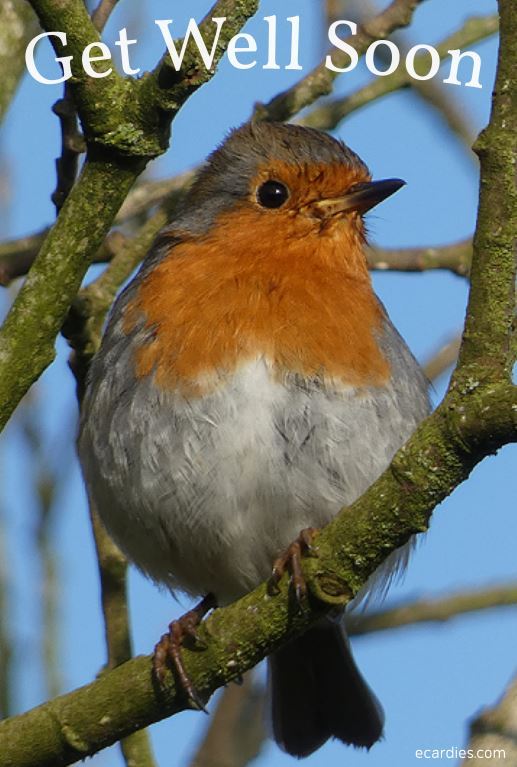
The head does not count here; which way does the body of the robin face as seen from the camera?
toward the camera

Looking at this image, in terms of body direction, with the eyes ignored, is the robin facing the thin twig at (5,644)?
no

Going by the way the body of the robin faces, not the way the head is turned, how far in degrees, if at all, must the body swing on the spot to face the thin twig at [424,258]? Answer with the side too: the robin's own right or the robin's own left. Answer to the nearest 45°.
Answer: approximately 135° to the robin's own left
